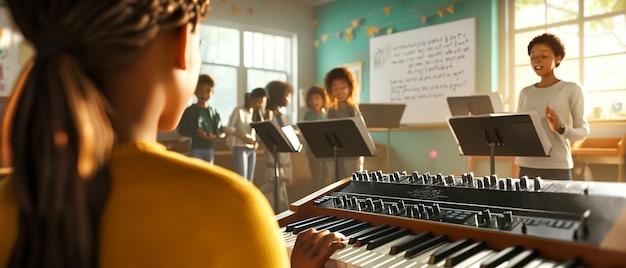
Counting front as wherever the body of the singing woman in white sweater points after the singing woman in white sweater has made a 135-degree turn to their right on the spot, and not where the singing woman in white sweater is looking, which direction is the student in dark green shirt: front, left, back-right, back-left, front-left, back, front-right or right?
left

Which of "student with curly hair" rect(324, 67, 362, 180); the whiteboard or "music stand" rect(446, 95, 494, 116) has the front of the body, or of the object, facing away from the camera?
the music stand

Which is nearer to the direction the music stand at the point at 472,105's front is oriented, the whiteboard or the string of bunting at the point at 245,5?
the whiteboard

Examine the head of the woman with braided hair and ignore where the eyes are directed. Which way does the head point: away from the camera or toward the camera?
away from the camera

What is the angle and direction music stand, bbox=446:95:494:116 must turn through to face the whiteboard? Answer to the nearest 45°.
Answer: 0° — it already faces it

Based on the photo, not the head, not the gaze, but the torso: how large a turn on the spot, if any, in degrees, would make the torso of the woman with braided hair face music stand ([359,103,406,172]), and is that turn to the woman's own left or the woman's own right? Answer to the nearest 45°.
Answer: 0° — they already face it

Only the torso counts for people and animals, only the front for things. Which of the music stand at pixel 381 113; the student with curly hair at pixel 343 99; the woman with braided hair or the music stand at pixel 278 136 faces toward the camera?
the student with curly hair

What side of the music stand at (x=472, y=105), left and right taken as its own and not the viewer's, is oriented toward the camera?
back

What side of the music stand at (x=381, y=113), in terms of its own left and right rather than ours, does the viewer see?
back

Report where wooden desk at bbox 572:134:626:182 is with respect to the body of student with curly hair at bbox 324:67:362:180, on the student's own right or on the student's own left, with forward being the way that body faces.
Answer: on the student's own left

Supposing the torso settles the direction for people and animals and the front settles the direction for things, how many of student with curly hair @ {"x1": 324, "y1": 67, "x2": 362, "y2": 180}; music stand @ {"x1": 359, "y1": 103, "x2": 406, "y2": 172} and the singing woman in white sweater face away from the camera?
1
